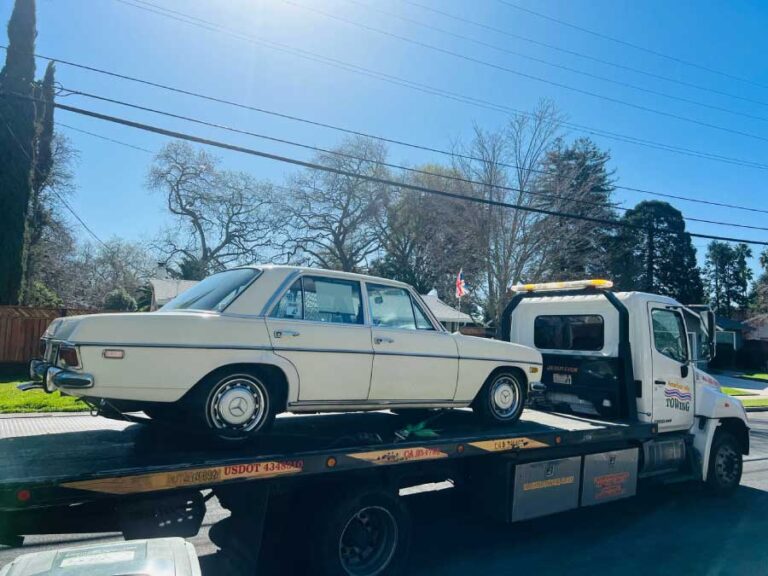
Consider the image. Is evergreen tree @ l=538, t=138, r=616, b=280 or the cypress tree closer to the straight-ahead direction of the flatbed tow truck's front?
the evergreen tree

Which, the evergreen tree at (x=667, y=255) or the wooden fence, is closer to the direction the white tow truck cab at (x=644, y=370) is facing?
the evergreen tree

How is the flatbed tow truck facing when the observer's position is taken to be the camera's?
facing away from the viewer and to the right of the viewer

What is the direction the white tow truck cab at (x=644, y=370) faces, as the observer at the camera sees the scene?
facing away from the viewer and to the right of the viewer

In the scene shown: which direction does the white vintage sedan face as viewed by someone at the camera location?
facing away from the viewer and to the right of the viewer

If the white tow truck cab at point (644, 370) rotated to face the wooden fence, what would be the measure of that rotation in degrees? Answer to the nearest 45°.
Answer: approximately 135° to its left
